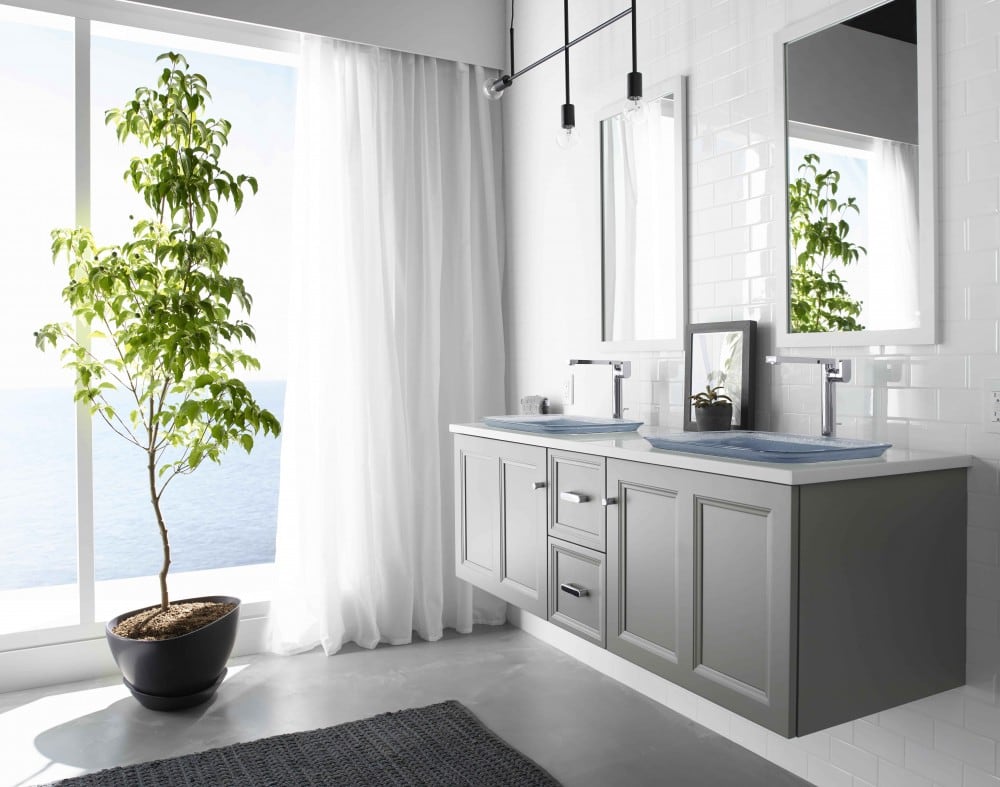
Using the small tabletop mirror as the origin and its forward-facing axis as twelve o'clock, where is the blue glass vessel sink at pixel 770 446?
The blue glass vessel sink is roughly at 10 o'clock from the small tabletop mirror.

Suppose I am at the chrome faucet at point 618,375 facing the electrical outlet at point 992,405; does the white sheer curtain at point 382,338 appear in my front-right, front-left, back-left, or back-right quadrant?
back-right

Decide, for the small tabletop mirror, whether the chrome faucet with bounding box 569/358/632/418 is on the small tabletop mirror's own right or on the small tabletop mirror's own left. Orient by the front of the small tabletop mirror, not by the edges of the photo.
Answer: on the small tabletop mirror's own right

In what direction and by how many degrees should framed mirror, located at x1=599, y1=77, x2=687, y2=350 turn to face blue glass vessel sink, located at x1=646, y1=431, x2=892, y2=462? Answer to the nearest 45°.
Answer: approximately 45° to its left

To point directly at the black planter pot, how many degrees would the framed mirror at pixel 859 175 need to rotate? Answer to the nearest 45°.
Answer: approximately 45° to its right

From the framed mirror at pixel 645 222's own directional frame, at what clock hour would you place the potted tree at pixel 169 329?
The potted tree is roughly at 1 o'clock from the framed mirror.

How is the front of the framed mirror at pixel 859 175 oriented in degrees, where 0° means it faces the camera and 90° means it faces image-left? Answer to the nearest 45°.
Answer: approximately 45°

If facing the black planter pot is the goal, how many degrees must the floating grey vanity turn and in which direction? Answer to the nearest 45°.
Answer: approximately 45° to its right
